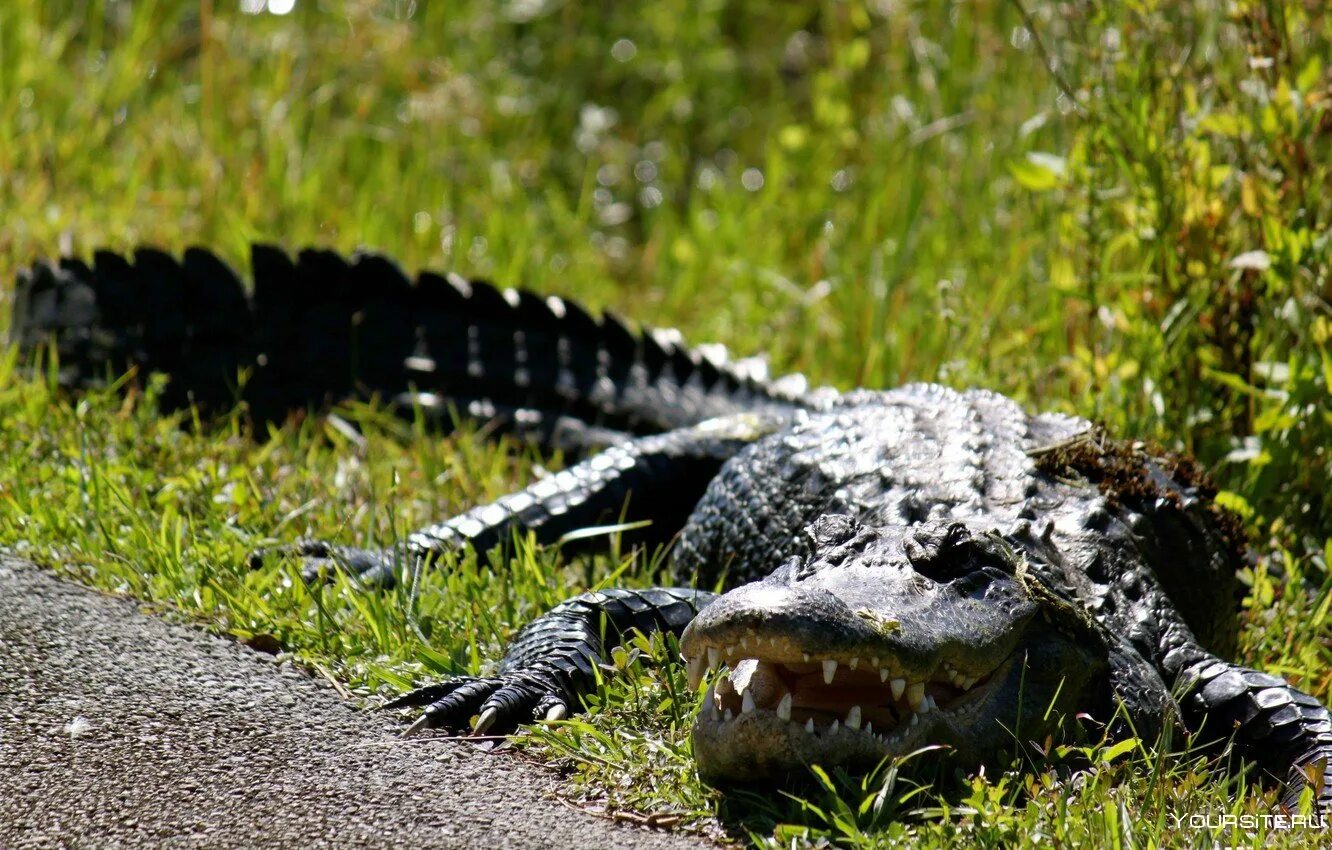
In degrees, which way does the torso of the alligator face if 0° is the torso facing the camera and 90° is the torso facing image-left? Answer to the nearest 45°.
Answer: approximately 0°
